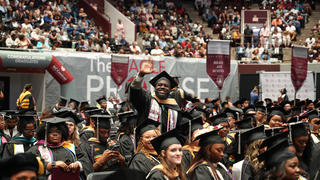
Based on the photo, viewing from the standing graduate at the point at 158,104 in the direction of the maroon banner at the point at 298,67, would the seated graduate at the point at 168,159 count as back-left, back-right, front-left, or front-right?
back-right

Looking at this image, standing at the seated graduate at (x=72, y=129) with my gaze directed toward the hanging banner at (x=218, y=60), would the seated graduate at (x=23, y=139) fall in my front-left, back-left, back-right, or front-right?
back-left

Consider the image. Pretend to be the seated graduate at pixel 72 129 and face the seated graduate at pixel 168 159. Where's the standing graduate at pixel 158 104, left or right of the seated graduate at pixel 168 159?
left

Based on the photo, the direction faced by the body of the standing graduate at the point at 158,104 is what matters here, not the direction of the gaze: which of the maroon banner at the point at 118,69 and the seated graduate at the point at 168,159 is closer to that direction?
the seated graduate
